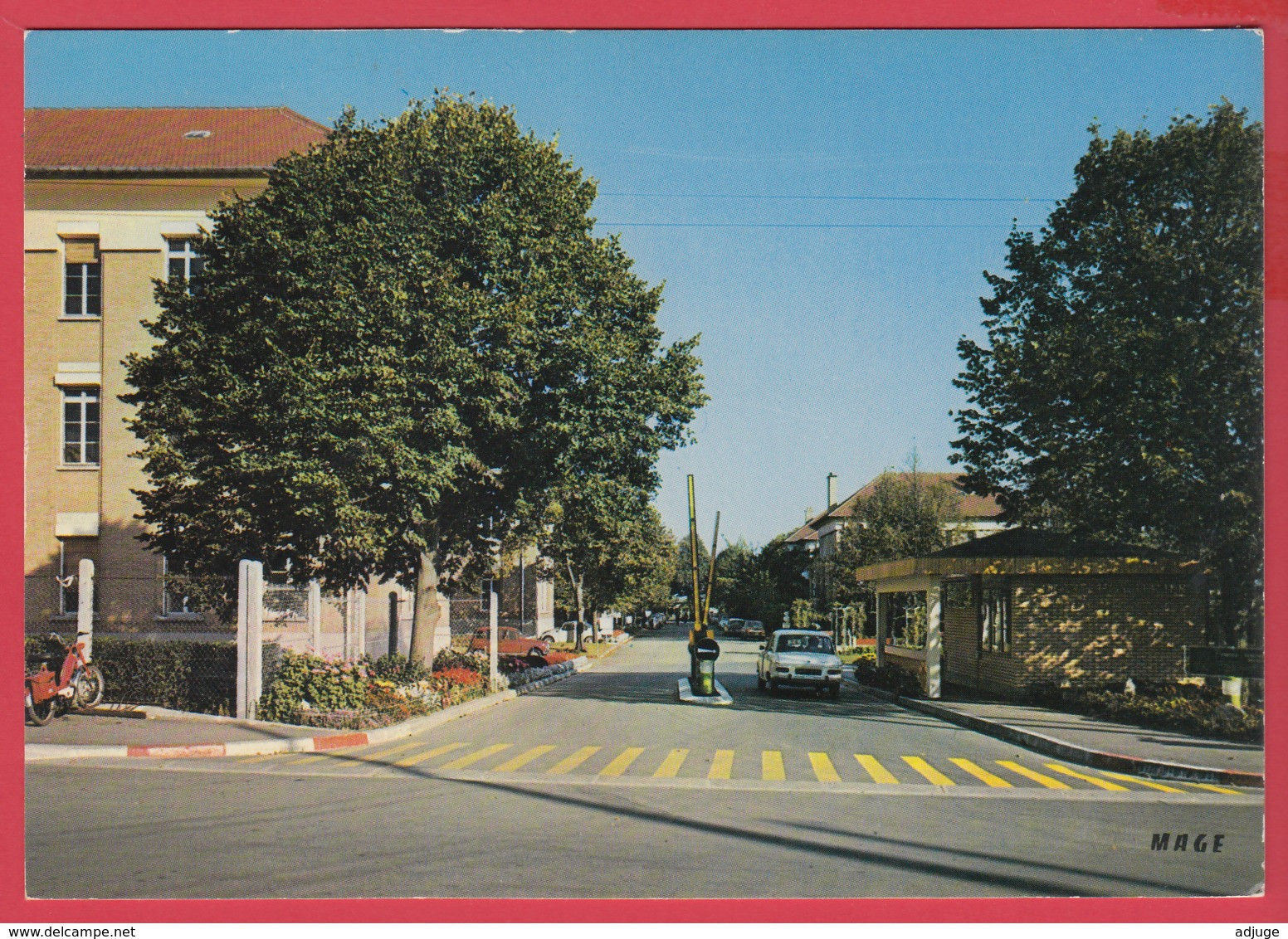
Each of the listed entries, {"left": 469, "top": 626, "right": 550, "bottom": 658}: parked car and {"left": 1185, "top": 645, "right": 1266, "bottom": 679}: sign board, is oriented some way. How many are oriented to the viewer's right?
1

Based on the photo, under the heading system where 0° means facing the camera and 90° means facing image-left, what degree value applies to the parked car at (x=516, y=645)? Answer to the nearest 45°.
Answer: approximately 270°

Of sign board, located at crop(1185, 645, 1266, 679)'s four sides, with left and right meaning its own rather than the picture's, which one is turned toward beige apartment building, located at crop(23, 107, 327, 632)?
right

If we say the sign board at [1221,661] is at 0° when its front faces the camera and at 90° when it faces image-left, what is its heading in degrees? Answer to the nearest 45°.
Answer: approximately 0°
